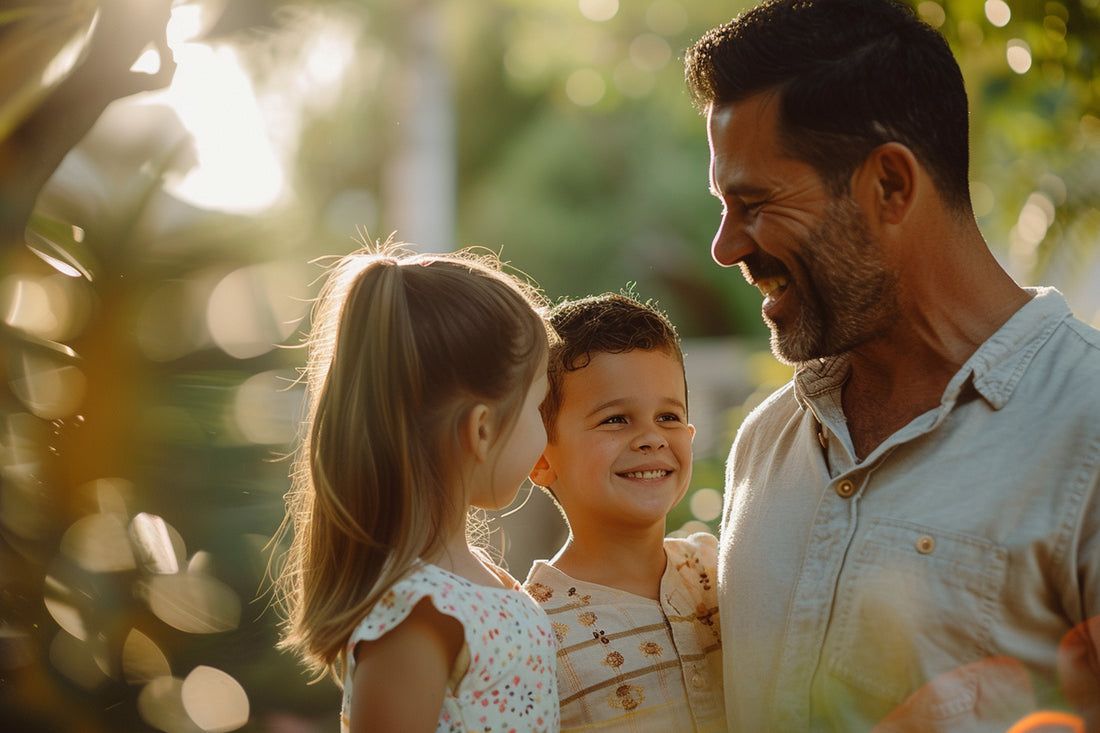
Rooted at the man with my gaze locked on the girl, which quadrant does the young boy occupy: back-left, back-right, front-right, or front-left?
front-right

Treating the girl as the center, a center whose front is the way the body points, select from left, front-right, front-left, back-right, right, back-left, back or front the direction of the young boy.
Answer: front-left

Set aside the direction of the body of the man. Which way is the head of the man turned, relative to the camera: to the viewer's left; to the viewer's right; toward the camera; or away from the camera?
to the viewer's left

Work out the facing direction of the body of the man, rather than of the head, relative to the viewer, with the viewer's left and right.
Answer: facing the viewer and to the left of the viewer

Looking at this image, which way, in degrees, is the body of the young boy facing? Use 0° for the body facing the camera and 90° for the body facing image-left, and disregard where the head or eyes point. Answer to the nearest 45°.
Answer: approximately 315°

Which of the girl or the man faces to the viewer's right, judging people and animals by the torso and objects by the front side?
the girl

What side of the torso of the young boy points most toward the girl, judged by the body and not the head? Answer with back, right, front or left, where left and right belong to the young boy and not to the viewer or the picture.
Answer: right

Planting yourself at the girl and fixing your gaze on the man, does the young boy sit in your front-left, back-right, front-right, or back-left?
front-left

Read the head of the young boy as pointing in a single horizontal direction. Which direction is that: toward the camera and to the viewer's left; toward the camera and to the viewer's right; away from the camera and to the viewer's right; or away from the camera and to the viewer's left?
toward the camera and to the viewer's right

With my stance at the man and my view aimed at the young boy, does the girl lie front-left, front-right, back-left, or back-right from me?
front-left

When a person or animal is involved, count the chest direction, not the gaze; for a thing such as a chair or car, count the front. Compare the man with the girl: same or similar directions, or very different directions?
very different directions

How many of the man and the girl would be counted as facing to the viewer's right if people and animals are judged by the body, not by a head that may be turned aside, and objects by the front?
1

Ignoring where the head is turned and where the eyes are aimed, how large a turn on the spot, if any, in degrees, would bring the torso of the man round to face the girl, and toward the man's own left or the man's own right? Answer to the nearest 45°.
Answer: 0° — they already face them

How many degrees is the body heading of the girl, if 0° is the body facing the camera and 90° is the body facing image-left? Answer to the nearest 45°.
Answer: approximately 270°
